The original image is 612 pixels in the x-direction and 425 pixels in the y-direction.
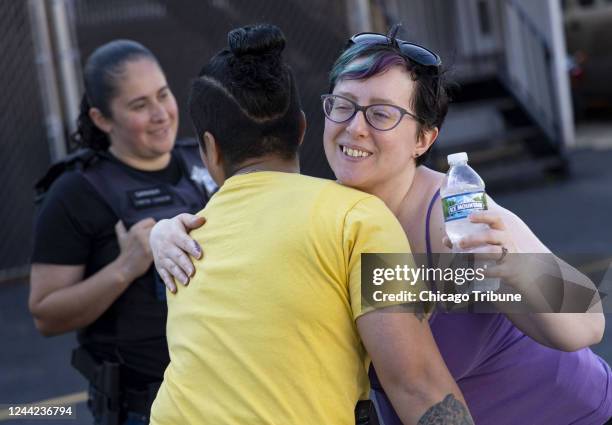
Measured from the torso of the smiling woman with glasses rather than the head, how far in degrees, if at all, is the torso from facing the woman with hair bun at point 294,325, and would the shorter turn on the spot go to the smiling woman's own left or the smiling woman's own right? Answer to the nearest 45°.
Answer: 0° — they already face them

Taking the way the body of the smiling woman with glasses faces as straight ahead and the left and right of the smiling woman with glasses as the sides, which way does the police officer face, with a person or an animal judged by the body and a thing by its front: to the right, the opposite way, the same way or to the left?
to the left

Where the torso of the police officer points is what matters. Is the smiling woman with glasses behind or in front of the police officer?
in front

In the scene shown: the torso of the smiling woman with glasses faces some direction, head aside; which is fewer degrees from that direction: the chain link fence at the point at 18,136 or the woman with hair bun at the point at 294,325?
the woman with hair bun

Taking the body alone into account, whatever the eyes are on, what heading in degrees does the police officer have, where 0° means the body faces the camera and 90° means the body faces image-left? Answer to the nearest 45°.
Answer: approximately 315°

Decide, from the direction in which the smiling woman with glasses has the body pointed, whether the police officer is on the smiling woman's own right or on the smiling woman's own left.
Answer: on the smiling woman's own right

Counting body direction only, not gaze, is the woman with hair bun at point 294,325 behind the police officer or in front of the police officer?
in front

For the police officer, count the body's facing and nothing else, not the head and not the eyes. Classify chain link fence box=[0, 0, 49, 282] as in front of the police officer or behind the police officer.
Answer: behind

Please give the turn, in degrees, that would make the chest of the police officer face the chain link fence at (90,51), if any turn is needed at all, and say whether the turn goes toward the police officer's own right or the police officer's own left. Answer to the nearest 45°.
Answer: approximately 135° to the police officer's own left

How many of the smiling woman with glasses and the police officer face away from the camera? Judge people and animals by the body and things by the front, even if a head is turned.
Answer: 0

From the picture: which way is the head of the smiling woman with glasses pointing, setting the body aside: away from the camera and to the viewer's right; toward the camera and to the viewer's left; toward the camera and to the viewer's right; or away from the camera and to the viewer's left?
toward the camera and to the viewer's left

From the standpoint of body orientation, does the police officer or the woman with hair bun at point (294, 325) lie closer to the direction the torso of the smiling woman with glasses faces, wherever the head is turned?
the woman with hair bun

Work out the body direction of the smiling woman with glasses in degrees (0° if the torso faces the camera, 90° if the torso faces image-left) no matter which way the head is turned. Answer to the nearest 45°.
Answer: approximately 45°
